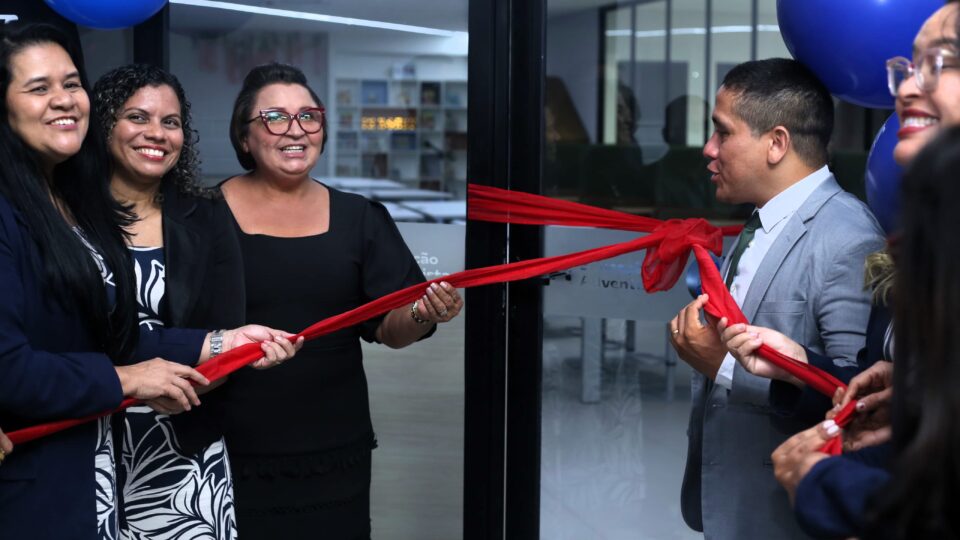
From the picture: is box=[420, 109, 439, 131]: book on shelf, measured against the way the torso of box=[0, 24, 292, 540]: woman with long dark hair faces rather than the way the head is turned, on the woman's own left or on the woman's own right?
on the woman's own left

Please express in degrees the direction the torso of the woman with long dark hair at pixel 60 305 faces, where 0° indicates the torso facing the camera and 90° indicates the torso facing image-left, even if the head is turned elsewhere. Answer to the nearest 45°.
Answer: approximately 315°

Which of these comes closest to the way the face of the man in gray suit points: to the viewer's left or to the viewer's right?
to the viewer's left

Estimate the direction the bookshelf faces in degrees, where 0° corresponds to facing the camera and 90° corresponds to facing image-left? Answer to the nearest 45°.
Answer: approximately 0°
